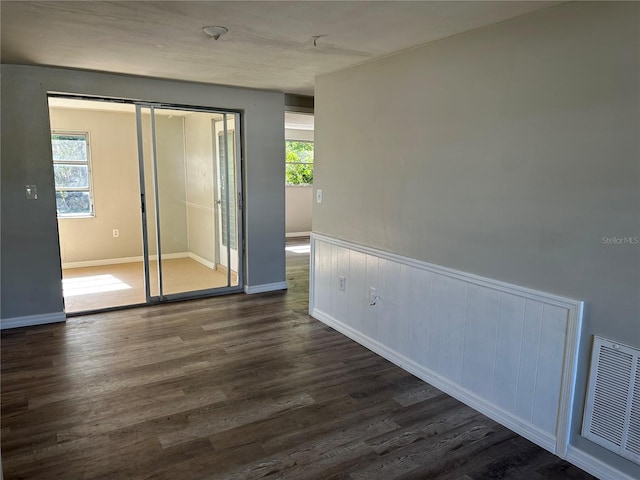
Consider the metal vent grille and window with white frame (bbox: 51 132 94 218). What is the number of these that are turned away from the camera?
0

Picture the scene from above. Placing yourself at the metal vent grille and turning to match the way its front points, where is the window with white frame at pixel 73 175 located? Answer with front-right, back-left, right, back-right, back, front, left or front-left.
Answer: front-right

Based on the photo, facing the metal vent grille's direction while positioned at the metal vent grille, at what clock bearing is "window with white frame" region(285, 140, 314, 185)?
The window with white frame is roughly at 3 o'clock from the metal vent grille.

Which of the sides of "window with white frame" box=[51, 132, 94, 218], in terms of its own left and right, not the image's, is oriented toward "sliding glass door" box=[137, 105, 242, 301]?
front

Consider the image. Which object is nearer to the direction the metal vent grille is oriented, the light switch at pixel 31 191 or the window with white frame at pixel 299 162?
the light switch

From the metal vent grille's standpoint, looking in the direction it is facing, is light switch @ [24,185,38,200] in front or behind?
in front

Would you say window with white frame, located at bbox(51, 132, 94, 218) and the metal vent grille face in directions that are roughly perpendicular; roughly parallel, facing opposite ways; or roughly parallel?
roughly perpendicular
